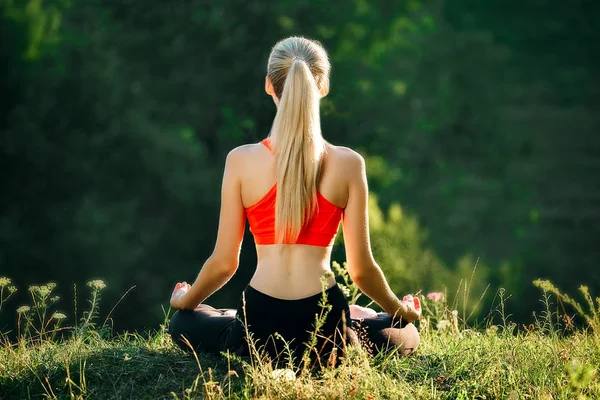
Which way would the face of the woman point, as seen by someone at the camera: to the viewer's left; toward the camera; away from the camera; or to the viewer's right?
away from the camera

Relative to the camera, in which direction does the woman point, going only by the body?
away from the camera
